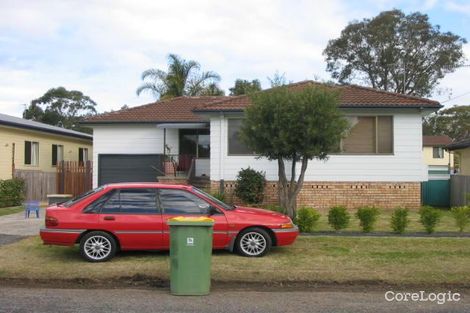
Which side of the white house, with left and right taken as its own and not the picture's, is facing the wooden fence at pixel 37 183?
right

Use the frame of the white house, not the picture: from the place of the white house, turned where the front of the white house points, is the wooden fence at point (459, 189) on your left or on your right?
on your left

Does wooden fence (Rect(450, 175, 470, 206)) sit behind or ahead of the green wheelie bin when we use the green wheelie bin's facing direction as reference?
behind

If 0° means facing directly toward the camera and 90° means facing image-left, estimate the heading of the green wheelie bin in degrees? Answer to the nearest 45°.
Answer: approximately 0°

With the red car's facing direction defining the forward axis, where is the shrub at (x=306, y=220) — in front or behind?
in front

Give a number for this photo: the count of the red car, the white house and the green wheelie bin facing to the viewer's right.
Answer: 1

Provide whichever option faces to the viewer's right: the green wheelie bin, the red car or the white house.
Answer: the red car

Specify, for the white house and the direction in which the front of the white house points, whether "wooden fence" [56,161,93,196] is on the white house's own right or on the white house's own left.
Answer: on the white house's own right

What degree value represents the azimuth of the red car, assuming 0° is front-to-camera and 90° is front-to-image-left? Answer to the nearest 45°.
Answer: approximately 270°

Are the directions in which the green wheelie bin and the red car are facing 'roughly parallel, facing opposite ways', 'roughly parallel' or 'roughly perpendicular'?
roughly perpendicular

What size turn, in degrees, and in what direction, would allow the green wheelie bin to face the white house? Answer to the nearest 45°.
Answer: approximately 135° to its left

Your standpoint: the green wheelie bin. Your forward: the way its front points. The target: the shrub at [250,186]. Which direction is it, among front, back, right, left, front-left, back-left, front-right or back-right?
back

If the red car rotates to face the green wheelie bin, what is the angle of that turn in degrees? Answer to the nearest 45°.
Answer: approximately 90° to its right

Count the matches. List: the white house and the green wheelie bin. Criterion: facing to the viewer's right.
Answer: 0
